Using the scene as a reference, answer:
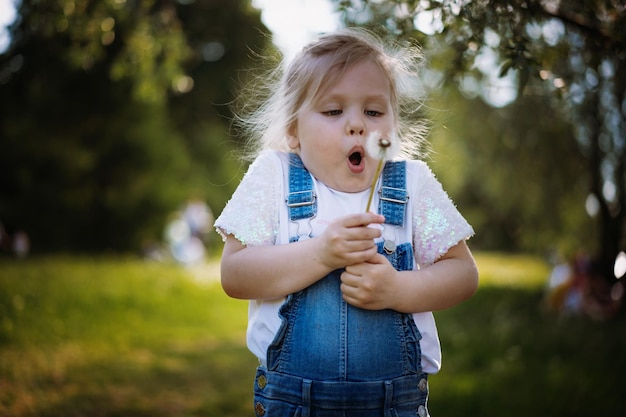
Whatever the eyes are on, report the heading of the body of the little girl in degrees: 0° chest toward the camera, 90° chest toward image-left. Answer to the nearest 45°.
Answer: approximately 0°
